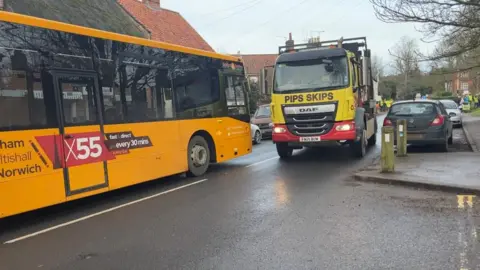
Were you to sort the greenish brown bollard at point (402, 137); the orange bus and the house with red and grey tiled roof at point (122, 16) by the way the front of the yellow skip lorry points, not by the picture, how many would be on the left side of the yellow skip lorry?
1

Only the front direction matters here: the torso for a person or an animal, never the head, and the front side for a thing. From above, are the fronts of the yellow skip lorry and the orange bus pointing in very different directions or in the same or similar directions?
very different directions

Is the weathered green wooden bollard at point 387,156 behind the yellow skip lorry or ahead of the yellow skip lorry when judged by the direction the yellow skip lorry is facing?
ahead

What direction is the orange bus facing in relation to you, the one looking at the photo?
facing away from the viewer and to the right of the viewer

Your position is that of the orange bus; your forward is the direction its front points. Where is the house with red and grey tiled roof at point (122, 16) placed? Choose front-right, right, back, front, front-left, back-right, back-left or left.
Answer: front-left

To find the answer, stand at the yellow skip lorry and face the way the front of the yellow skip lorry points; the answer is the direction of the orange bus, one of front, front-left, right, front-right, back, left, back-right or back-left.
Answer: front-right

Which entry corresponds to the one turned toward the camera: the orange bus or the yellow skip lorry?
the yellow skip lorry

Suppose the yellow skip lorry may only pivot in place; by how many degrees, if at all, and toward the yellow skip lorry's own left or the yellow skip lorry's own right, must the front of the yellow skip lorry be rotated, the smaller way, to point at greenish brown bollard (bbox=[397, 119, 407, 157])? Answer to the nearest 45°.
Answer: approximately 90° to the yellow skip lorry's own left

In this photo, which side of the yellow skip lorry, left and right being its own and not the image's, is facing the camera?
front

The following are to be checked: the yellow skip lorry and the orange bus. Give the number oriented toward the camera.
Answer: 1
